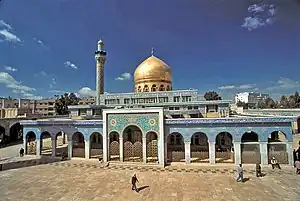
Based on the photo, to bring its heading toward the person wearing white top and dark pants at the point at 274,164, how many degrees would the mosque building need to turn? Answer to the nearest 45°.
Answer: approximately 90° to its left

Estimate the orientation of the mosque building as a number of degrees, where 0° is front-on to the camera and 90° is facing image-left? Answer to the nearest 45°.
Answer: approximately 0°
